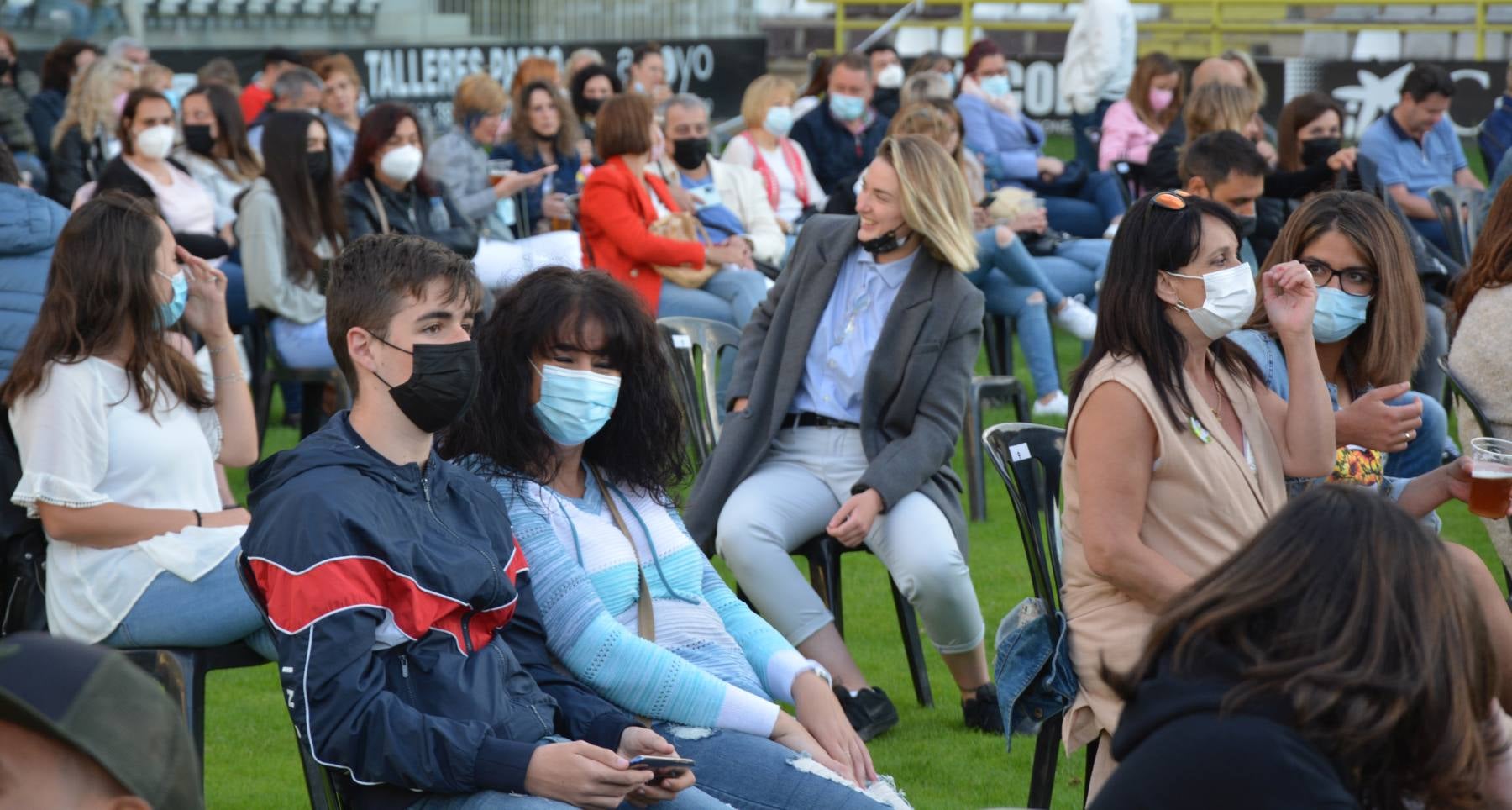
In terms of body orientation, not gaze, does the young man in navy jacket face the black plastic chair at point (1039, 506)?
no

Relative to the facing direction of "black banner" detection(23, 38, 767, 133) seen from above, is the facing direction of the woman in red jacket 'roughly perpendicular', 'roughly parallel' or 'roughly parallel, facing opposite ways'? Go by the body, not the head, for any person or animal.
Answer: roughly perpendicular

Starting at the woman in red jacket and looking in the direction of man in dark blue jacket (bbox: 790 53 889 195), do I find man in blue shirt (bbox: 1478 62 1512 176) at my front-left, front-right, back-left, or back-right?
front-right

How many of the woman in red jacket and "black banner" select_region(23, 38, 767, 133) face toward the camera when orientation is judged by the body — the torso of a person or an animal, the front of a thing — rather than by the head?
1

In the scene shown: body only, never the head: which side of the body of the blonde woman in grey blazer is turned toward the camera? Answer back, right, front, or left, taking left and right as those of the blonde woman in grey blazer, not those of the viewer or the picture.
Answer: front

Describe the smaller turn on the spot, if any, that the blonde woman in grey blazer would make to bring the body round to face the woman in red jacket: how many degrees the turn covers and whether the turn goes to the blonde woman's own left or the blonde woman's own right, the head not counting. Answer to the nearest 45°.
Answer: approximately 180°

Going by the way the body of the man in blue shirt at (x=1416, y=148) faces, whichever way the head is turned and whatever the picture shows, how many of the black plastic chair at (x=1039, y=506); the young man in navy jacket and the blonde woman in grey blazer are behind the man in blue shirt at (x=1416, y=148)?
0

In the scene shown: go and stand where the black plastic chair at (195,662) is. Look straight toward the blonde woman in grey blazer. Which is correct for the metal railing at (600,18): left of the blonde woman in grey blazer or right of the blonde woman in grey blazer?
left

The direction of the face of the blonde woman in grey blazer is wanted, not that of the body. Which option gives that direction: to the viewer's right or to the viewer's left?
to the viewer's left

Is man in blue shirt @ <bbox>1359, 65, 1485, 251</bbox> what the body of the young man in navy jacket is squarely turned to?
no

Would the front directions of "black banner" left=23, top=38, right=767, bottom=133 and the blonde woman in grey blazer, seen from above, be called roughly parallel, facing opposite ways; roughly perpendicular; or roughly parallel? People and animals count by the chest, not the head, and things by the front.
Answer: roughly parallel

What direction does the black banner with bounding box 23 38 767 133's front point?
toward the camera

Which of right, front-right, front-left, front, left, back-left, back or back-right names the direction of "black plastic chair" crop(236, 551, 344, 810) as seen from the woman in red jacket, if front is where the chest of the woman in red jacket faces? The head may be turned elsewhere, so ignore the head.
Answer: right

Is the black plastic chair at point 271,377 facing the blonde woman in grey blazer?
no

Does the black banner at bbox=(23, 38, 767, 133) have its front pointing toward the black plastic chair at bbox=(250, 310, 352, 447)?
yes
